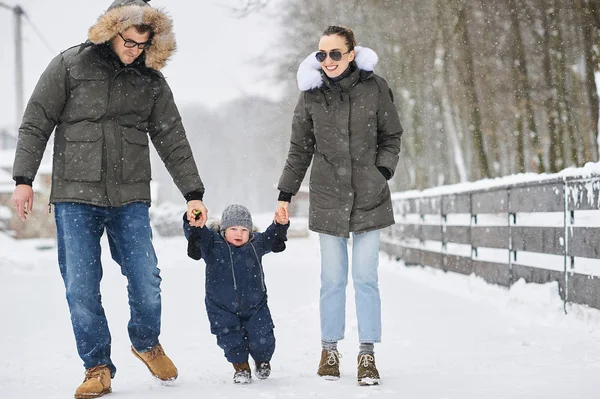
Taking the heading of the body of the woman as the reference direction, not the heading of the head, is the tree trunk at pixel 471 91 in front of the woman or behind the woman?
behind

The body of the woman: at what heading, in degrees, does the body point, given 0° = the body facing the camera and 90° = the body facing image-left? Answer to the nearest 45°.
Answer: approximately 0°

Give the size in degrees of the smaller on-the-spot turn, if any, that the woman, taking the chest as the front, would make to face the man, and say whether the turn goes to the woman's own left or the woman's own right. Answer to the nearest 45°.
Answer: approximately 90° to the woman's own right

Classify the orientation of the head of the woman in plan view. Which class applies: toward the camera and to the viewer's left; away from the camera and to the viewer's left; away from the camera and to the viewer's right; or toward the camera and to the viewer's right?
toward the camera and to the viewer's left

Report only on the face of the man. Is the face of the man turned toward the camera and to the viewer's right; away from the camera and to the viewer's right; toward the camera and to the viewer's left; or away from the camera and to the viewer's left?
toward the camera and to the viewer's right

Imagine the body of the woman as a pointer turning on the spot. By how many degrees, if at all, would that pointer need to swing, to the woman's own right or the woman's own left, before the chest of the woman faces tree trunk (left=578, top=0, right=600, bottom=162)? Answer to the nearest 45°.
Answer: approximately 135° to the woman's own left

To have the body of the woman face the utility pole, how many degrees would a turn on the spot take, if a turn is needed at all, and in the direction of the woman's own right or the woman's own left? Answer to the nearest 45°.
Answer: approximately 135° to the woman's own right

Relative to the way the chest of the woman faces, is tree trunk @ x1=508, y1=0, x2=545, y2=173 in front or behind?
behind
